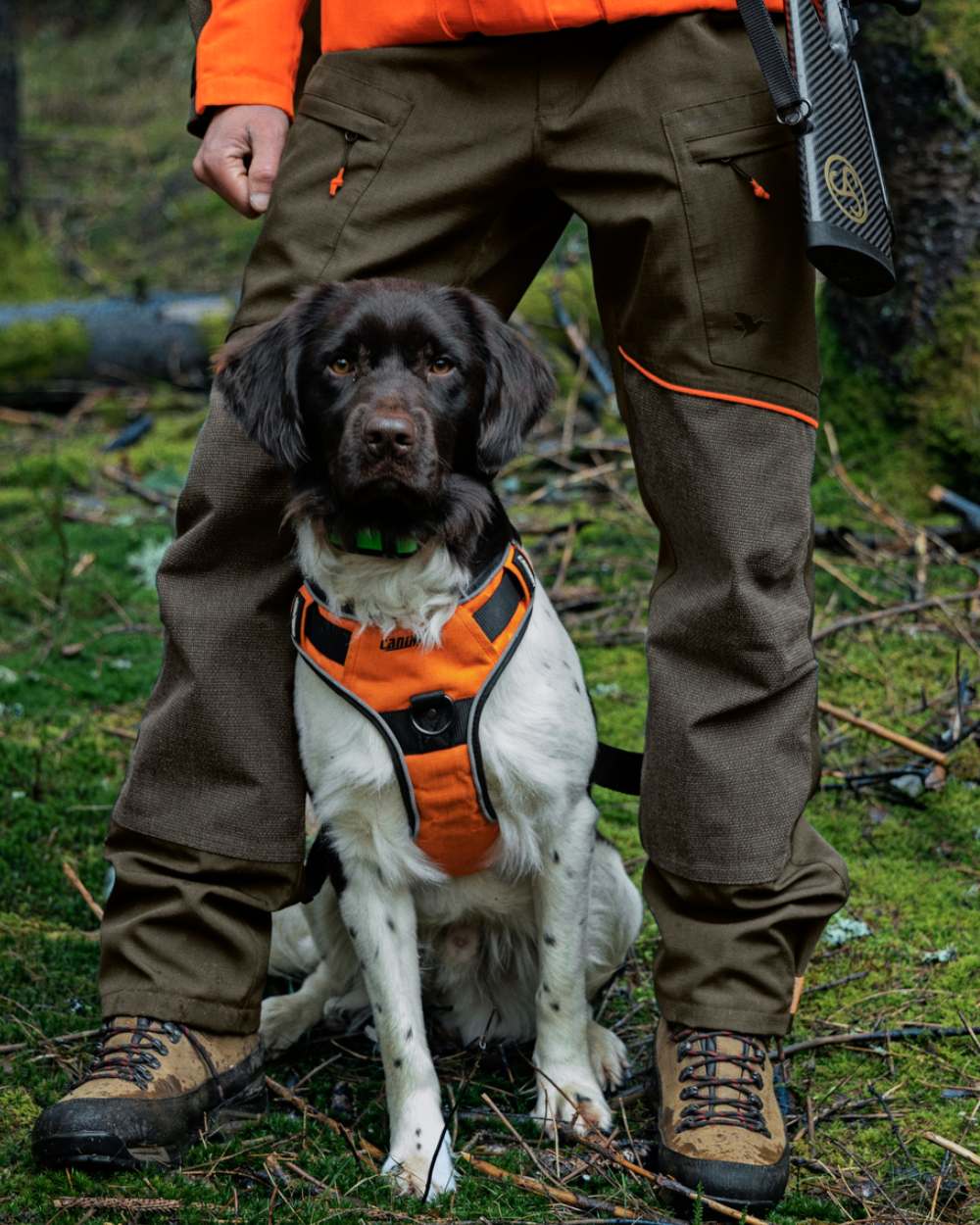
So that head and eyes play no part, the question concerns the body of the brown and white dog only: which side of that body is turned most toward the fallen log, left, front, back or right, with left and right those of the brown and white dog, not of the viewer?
back

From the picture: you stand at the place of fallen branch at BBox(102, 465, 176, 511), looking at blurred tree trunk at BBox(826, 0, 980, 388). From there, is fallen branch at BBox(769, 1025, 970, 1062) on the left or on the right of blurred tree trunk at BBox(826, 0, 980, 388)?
right

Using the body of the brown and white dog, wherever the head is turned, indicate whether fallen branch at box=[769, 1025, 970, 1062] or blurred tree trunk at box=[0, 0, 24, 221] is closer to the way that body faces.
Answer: the fallen branch

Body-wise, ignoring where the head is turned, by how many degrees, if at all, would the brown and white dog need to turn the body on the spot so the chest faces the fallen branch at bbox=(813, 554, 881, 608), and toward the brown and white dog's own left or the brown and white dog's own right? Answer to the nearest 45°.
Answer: approximately 135° to the brown and white dog's own left

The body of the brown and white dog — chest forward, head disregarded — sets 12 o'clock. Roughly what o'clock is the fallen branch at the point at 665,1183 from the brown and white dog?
The fallen branch is roughly at 11 o'clock from the brown and white dog.

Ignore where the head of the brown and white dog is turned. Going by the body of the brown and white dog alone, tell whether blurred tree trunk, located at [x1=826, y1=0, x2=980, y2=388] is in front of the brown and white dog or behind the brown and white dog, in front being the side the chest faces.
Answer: behind

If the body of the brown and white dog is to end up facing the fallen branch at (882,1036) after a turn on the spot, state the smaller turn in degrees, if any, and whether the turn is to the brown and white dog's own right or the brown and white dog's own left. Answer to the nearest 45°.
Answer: approximately 90° to the brown and white dog's own left

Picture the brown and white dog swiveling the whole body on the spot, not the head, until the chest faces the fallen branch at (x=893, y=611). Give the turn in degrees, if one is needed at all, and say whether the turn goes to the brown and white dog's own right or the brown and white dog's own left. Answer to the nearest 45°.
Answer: approximately 135° to the brown and white dog's own left

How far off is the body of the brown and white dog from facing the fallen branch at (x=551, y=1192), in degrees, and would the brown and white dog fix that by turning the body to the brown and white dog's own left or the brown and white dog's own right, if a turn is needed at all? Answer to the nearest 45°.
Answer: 0° — it already faces it

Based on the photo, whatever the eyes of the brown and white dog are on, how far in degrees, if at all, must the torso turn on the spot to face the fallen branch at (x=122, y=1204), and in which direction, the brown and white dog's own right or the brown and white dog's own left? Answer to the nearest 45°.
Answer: approximately 45° to the brown and white dog's own right
